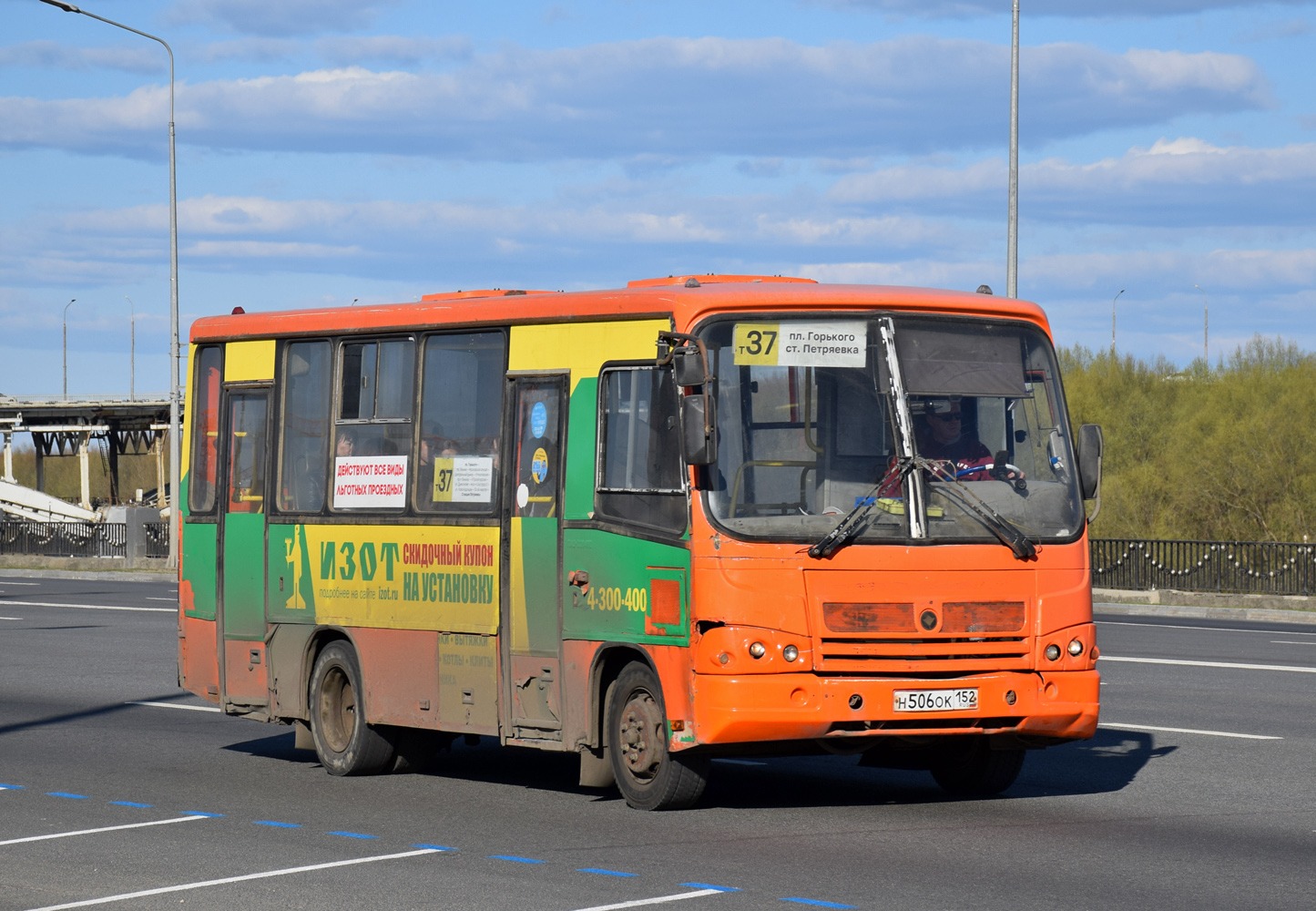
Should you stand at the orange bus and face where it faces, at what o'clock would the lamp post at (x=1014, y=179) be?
The lamp post is roughly at 8 o'clock from the orange bus.

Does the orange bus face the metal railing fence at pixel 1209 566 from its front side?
no

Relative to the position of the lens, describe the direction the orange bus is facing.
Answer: facing the viewer and to the right of the viewer
